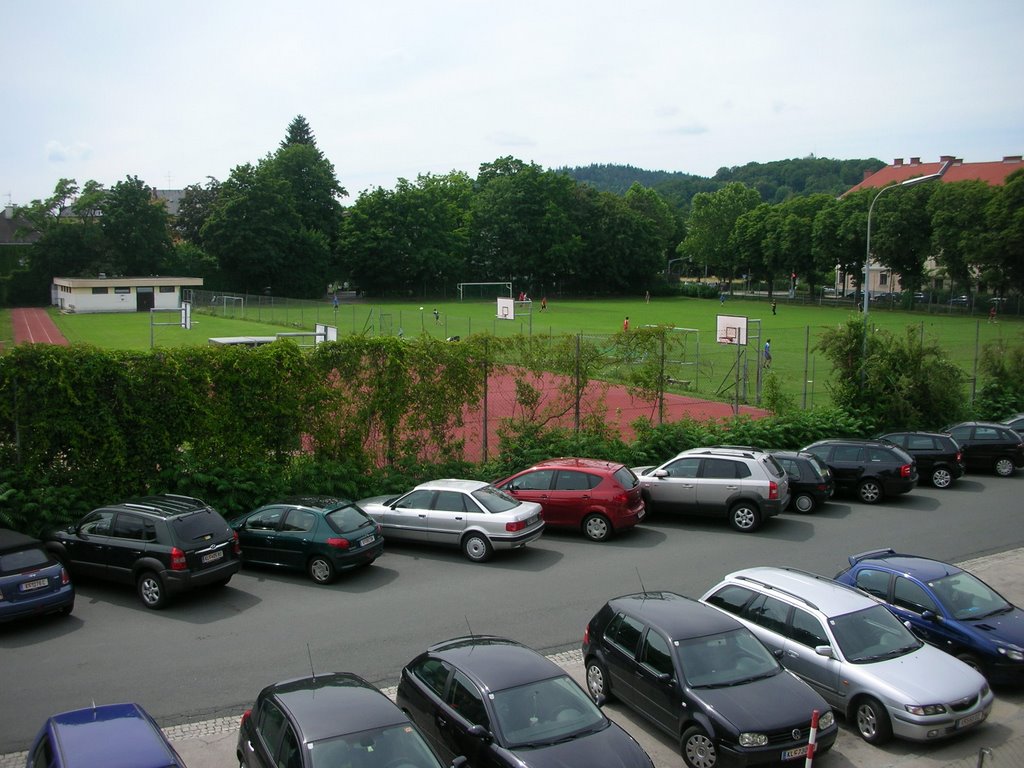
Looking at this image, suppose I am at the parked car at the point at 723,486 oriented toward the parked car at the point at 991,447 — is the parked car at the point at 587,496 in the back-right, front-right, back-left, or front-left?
back-left

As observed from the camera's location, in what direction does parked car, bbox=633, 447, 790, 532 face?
facing away from the viewer and to the left of the viewer

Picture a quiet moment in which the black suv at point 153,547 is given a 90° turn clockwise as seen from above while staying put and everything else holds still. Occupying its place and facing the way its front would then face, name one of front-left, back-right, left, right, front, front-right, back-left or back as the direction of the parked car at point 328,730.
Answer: back-right

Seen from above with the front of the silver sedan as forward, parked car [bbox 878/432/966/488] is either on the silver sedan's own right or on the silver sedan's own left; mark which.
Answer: on the silver sedan's own right

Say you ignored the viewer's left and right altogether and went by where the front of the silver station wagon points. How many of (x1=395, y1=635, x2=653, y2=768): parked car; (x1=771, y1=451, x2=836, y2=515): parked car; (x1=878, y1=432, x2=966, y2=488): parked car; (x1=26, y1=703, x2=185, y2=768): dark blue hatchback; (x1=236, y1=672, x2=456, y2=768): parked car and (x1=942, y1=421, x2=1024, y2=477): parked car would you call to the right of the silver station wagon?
3

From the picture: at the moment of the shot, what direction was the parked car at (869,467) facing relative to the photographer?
facing away from the viewer and to the left of the viewer

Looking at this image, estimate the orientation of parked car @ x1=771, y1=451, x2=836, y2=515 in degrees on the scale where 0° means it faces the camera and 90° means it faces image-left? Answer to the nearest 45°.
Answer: approximately 135°

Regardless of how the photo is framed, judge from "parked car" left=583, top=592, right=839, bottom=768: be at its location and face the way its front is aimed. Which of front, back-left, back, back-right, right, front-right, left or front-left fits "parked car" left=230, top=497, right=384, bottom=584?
back

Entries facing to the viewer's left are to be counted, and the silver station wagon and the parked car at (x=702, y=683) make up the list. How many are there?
0

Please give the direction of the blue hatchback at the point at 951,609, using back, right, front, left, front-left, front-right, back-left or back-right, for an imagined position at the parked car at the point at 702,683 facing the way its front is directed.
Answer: left

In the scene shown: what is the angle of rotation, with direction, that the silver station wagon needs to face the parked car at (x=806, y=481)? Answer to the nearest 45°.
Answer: approximately 135° to its left
